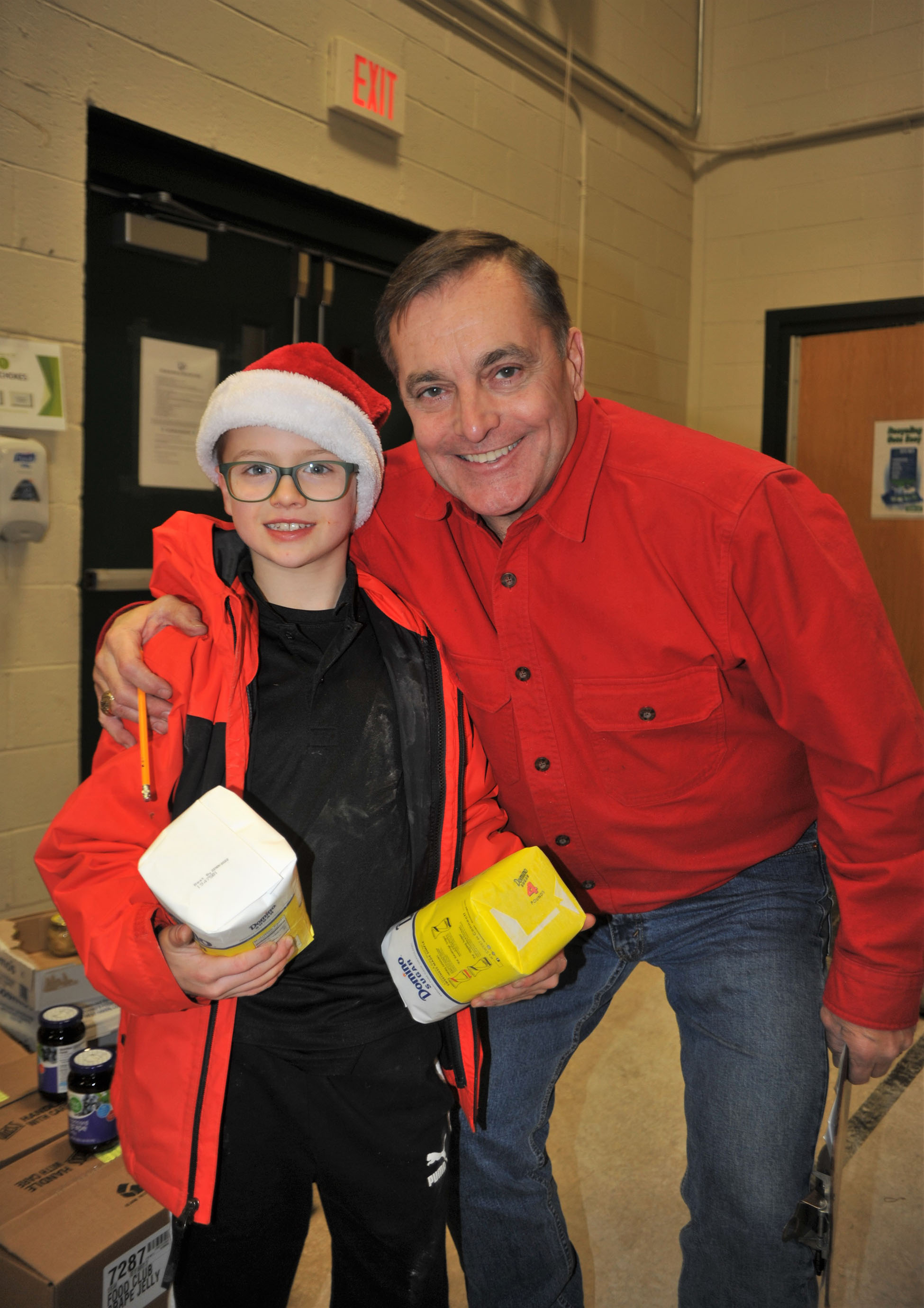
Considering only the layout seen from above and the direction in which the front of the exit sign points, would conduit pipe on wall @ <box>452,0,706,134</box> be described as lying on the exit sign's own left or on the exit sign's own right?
on the exit sign's own left

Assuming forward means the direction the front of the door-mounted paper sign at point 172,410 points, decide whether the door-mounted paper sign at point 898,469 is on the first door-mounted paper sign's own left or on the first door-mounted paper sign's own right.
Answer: on the first door-mounted paper sign's own left

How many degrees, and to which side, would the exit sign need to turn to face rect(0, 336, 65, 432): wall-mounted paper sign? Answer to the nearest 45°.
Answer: approximately 90° to its right

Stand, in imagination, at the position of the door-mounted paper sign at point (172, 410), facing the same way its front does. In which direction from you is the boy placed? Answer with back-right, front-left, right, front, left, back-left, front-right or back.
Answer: front-right

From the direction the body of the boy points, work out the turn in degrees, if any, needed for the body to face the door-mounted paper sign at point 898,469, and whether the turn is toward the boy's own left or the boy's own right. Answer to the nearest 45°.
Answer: approximately 135° to the boy's own left

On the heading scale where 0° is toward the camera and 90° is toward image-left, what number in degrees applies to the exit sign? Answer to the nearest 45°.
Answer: approximately 315°

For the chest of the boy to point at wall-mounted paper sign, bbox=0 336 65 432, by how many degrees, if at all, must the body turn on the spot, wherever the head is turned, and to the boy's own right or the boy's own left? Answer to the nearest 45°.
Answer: approximately 135° to the boy's own right

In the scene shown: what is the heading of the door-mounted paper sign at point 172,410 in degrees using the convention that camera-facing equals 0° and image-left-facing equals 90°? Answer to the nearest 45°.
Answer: approximately 315°
